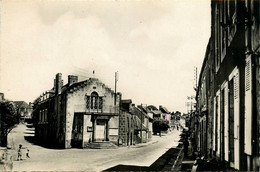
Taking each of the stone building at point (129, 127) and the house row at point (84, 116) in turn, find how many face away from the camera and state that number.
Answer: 0

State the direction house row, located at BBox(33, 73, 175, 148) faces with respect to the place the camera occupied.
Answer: facing the viewer and to the right of the viewer
